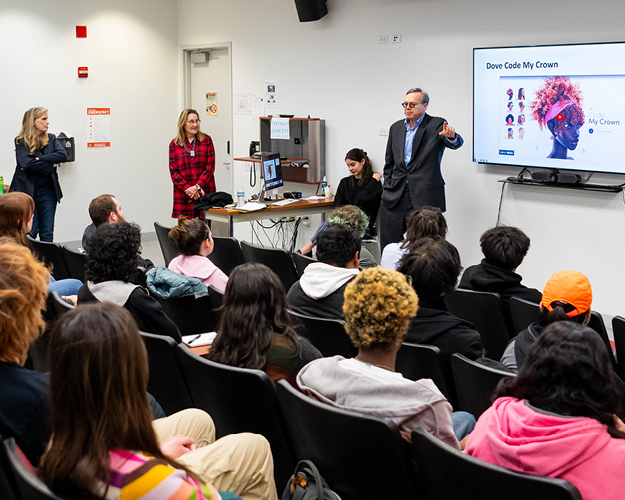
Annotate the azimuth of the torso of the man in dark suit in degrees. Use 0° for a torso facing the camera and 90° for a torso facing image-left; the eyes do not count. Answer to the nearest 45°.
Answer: approximately 45°

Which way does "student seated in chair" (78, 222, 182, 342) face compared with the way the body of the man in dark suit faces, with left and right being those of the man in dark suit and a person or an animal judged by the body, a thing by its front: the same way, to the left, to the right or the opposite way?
the opposite way

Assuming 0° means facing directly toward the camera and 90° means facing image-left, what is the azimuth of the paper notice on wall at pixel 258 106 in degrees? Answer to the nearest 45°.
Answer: approximately 0°

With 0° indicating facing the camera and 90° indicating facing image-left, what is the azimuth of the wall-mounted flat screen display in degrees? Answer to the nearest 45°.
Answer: approximately 45°

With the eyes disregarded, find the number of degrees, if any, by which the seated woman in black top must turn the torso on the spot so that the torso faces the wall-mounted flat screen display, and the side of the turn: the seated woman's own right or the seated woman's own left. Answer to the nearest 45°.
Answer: approximately 90° to the seated woman's own left

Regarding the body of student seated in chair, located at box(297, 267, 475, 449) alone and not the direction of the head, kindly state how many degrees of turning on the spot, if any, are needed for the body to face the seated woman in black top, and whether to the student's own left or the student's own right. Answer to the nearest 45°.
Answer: approximately 45° to the student's own left

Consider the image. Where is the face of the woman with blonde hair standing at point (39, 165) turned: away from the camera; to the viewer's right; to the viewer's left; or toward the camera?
to the viewer's right

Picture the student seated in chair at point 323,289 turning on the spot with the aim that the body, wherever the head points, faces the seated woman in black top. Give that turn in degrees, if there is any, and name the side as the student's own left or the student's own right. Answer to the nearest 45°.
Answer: approximately 45° to the student's own left
